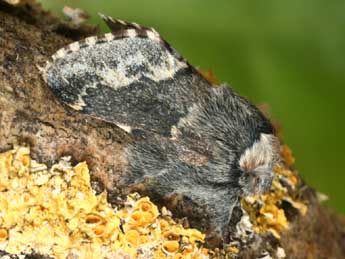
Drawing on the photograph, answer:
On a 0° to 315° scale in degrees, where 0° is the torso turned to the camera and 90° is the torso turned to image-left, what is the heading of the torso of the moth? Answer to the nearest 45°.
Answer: approximately 270°
